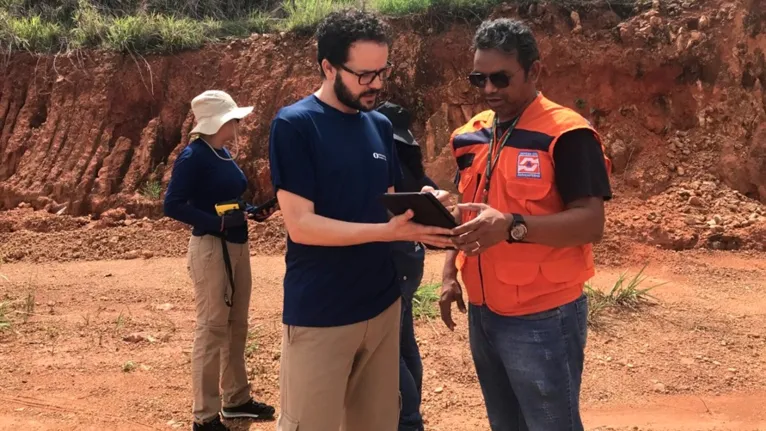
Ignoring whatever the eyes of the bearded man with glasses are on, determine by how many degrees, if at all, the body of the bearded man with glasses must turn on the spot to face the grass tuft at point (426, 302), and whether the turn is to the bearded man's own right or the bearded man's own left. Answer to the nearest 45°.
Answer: approximately 135° to the bearded man's own left

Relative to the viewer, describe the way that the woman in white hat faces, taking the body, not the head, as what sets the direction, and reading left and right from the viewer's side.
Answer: facing to the right of the viewer

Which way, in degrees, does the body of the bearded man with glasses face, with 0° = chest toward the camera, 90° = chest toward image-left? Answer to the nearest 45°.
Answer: approximately 315°

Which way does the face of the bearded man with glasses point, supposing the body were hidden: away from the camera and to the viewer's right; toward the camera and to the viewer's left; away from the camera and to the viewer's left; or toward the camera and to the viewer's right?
toward the camera and to the viewer's right

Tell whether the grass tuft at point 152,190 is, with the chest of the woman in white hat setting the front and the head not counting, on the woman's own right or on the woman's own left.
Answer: on the woman's own left

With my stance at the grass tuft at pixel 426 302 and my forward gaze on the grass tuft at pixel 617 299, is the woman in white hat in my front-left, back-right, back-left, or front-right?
back-right

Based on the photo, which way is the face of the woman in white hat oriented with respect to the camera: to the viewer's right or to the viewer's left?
to the viewer's right

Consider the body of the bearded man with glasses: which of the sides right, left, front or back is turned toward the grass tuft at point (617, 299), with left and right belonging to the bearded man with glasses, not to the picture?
left
